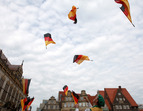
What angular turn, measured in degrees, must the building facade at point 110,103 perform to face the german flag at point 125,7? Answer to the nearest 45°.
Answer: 0° — it already faces it

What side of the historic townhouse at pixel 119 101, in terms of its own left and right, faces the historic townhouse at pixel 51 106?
right

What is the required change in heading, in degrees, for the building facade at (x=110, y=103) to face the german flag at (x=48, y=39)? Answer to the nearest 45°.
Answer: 0° — it already faces it

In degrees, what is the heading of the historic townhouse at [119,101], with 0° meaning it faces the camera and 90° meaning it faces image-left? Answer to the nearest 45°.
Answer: approximately 0°

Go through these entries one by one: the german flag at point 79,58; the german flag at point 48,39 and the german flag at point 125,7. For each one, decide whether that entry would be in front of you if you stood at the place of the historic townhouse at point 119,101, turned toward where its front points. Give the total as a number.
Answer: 3

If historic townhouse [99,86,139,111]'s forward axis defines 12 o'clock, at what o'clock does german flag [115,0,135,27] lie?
The german flag is roughly at 12 o'clock from the historic townhouse.

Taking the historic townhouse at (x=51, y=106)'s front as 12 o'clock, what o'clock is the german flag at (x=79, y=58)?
The german flag is roughly at 12 o'clock from the historic townhouse.
